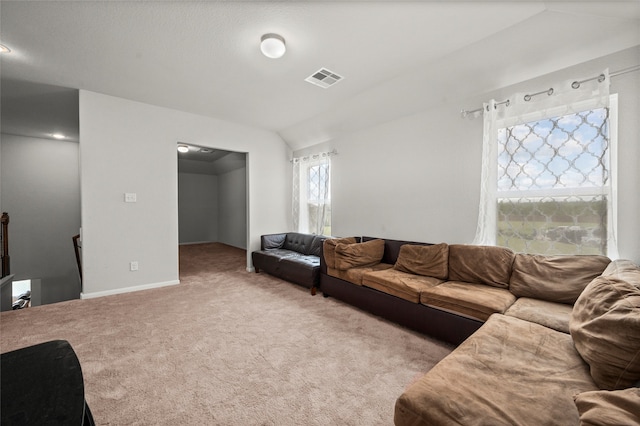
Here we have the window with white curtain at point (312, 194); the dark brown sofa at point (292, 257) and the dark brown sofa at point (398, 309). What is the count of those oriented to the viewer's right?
0

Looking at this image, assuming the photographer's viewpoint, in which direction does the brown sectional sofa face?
facing the viewer and to the left of the viewer

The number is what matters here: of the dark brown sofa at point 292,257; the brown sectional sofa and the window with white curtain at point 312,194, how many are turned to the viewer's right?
0

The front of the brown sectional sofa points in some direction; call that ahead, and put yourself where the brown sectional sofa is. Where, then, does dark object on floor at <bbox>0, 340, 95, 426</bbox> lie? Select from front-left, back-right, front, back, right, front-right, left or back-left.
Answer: front

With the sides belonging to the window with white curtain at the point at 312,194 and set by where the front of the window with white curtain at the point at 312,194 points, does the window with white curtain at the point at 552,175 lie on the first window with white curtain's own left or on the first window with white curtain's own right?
on the first window with white curtain's own left

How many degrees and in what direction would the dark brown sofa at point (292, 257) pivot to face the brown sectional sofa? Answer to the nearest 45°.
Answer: approximately 45° to its left

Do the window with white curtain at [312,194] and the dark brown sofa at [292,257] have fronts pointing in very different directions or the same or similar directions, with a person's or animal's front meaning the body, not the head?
same or similar directions

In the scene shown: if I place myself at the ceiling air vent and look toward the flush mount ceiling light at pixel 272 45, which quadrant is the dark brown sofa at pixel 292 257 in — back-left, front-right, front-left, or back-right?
back-right

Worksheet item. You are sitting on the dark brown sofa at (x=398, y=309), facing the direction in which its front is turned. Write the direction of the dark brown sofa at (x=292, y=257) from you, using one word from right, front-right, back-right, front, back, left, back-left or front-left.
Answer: right

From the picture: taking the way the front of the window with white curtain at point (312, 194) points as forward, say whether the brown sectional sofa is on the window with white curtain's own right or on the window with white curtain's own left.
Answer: on the window with white curtain's own left

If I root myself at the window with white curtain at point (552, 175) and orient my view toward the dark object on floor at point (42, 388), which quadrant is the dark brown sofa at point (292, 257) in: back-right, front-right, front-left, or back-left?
front-right

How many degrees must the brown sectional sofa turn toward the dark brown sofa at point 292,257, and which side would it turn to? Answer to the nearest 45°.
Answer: approximately 90° to its right

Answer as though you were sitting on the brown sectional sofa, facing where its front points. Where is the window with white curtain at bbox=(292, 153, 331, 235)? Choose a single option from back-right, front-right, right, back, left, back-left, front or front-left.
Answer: right

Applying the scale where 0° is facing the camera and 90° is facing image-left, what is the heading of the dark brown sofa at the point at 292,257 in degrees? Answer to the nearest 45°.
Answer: approximately 45°
